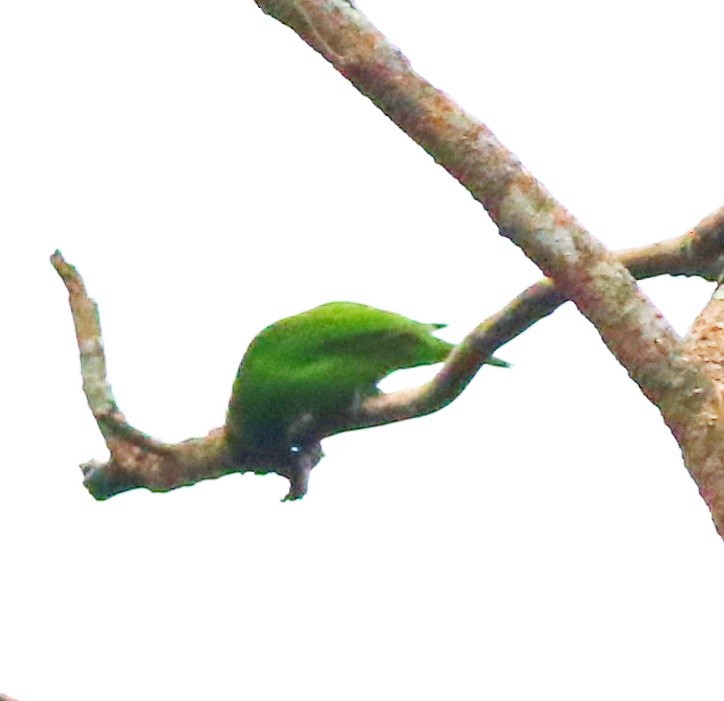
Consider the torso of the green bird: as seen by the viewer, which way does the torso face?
to the viewer's left
